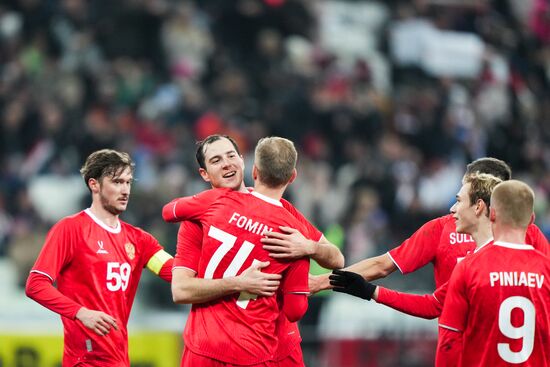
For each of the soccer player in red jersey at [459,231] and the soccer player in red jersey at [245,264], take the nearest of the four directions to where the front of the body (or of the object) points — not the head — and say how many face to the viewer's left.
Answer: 1

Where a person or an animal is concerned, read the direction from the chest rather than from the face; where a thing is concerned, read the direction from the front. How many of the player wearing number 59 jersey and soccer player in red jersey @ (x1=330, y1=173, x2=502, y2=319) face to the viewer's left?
1

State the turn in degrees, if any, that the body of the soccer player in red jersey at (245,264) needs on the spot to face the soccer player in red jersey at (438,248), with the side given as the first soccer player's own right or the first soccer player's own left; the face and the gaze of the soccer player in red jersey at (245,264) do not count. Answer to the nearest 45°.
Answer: approximately 45° to the first soccer player's own right

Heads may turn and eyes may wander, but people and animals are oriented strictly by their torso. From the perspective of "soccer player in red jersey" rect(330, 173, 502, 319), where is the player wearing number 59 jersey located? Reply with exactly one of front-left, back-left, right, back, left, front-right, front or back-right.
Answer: front

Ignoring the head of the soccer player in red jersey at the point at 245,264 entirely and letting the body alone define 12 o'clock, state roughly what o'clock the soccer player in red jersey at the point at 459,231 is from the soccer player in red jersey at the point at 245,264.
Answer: the soccer player in red jersey at the point at 459,231 is roughly at 3 o'clock from the soccer player in red jersey at the point at 245,264.

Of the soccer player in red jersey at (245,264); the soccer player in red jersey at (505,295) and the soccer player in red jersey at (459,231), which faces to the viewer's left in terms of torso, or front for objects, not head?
the soccer player in red jersey at (459,231)

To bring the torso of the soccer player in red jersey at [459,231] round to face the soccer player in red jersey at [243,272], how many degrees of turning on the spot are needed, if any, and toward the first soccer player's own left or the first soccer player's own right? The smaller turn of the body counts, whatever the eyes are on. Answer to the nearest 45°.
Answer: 0° — they already face them

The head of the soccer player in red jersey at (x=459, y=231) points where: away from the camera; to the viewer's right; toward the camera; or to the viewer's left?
to the viewer's left

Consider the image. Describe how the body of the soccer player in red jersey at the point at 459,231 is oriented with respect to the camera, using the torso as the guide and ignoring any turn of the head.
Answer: to the viewer's left

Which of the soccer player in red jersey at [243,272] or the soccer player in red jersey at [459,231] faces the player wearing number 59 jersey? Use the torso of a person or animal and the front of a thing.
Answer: the soccer player in red jersey at [459,231]

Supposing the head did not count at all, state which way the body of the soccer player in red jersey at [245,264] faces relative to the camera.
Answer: away from the camera

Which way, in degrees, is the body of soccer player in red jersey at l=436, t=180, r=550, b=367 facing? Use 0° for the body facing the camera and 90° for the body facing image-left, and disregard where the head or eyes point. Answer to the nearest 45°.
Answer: approximately 180°

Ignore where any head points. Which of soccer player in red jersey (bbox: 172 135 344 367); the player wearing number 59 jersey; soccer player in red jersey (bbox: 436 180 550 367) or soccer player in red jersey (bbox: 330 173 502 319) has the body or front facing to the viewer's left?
soccer player in red jersey (bbox: 330 173 502 319)
